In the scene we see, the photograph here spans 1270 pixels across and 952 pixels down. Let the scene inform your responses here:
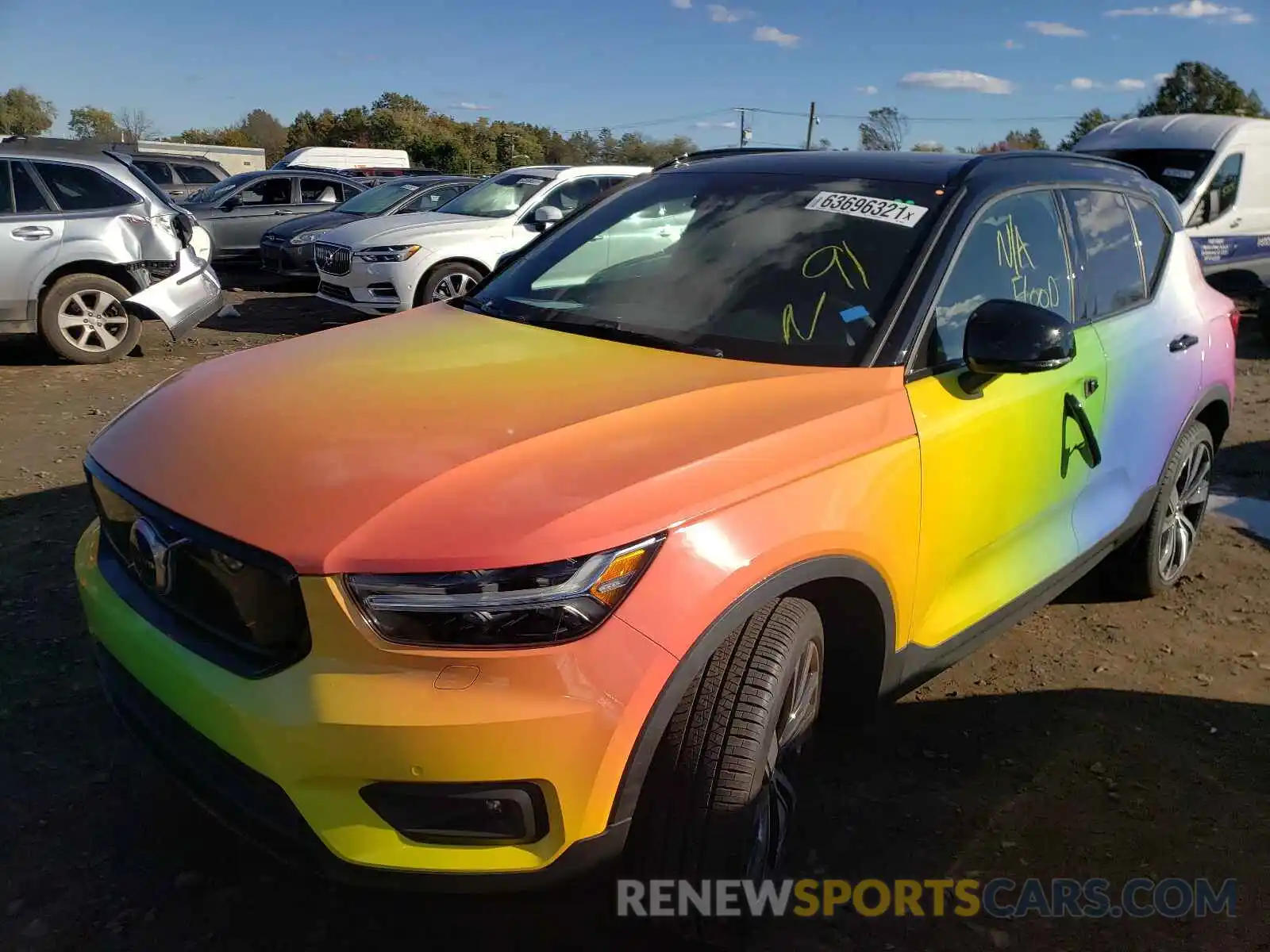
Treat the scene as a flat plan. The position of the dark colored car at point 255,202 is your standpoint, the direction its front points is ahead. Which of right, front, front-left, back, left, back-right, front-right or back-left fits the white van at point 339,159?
back-right

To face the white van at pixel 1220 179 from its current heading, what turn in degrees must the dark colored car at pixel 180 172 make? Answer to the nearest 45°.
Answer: approximately 135° to its left

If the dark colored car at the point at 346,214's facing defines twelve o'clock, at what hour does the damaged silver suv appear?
The damaged silver suv is roughly at 11 o'clock from the dark colored car.

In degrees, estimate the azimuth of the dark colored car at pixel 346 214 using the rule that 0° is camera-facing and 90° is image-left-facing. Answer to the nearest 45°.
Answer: approximately 45°

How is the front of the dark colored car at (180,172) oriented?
to the viewer's left

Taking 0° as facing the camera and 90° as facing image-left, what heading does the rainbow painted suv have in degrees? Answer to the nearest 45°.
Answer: approximately 45°

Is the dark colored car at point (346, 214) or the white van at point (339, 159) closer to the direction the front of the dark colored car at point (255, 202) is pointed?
the dark colored car

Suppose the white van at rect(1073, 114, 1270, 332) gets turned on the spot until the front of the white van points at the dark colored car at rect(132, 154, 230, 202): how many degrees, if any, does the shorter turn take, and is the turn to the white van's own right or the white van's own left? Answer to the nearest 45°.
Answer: approximately 45° to the white van's own right

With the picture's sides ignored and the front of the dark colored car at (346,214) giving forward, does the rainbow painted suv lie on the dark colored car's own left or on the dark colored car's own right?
on the dark colored car's own left

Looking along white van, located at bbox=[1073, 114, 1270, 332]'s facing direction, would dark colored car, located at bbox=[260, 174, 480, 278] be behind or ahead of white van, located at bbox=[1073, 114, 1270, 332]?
ahead

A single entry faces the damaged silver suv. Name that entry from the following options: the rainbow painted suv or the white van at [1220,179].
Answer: the white van

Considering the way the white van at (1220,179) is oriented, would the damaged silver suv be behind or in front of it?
in front

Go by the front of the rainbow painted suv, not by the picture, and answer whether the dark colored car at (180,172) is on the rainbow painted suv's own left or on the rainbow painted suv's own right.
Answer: on the rainbow painted suv's own right
